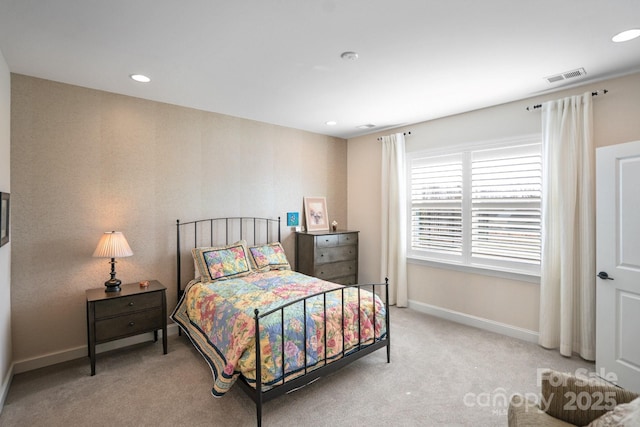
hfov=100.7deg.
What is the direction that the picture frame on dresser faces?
toward the camera

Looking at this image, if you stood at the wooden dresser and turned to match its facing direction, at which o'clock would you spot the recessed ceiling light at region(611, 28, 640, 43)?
The recessed ceiling light is roughly at 12 o'clock from the wooden dresser.

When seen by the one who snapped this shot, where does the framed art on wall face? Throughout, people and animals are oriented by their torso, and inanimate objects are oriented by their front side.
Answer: facing to the right of the viewer

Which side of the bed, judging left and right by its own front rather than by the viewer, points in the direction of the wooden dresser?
left

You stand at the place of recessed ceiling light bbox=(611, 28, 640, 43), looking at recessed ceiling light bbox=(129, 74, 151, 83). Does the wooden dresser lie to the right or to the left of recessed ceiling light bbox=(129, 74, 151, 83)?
right

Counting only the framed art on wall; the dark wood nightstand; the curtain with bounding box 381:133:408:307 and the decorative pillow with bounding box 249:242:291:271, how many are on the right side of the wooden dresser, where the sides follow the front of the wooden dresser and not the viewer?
3

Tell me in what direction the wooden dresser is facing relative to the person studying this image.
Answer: facing the viewer and to the right of the viewer

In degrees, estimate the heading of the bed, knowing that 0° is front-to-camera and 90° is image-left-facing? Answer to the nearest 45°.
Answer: approximately 315°

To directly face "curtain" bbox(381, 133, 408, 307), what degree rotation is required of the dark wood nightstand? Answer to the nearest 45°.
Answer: approximately 45° to its left

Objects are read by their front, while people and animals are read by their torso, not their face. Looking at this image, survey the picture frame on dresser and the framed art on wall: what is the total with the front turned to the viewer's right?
1

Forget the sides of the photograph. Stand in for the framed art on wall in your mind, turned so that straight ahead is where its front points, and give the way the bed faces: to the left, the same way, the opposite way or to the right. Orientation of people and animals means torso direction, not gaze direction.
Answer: to the right

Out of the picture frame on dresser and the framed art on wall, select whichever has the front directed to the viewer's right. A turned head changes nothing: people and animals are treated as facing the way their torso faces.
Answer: the framed art on wall

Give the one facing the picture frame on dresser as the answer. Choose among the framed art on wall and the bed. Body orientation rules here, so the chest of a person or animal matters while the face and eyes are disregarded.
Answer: the framed art on wall

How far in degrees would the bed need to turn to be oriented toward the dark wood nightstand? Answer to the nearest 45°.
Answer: approximately 135° to its right

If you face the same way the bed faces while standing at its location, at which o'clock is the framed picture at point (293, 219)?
The framed picture is roughly at 8 o'clock from the bed.
